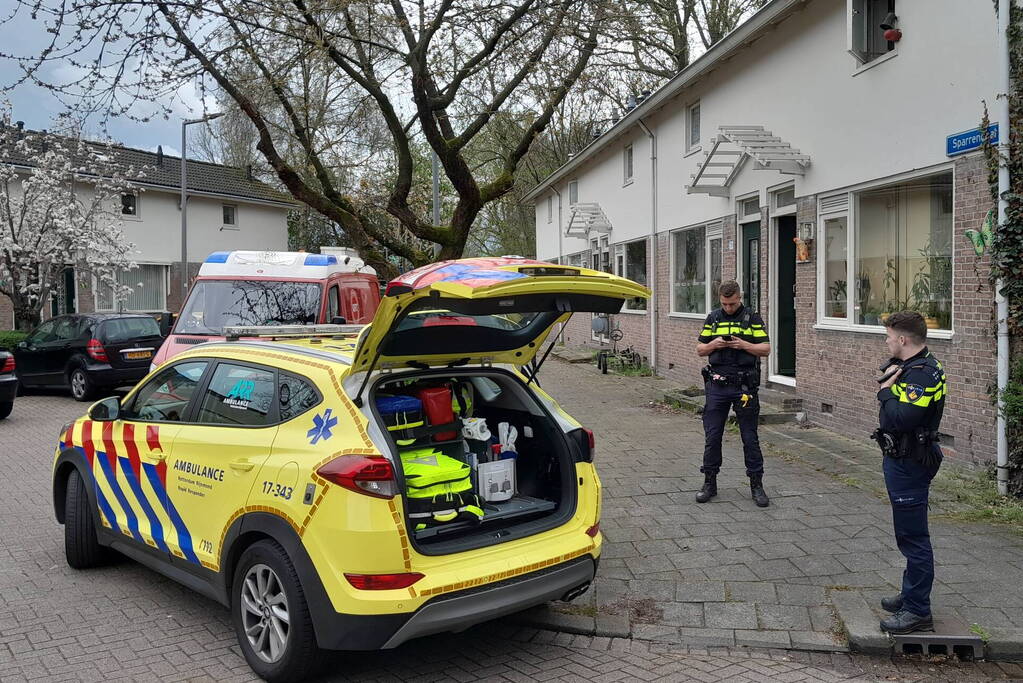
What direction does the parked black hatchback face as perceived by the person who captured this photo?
facing away from the viewer and to the left of the viewer

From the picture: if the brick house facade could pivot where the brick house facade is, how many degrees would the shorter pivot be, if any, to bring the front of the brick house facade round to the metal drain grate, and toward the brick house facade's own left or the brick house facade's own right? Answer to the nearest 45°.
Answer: approximately 45° to the brick house facade's own left

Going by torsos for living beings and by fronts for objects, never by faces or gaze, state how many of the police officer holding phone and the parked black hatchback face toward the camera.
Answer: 1

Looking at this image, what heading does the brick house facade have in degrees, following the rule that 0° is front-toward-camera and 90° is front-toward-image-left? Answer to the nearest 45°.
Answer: approximately 45°

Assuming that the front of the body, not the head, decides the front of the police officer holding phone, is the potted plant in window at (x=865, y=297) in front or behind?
behind

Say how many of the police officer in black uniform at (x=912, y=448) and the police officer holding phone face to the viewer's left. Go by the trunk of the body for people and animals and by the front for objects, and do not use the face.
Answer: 1

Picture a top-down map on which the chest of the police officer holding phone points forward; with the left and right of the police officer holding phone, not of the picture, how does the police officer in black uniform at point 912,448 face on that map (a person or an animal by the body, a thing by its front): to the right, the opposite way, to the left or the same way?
to the right

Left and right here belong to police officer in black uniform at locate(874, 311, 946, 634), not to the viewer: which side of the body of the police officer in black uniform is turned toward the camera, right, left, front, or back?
left

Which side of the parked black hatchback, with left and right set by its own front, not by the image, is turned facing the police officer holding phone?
back

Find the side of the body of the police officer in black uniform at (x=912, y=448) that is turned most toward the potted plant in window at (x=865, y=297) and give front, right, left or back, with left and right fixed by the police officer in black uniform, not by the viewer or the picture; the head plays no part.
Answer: right

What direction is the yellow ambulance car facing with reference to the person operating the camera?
facing away from the viewer and to the left of the viewer
